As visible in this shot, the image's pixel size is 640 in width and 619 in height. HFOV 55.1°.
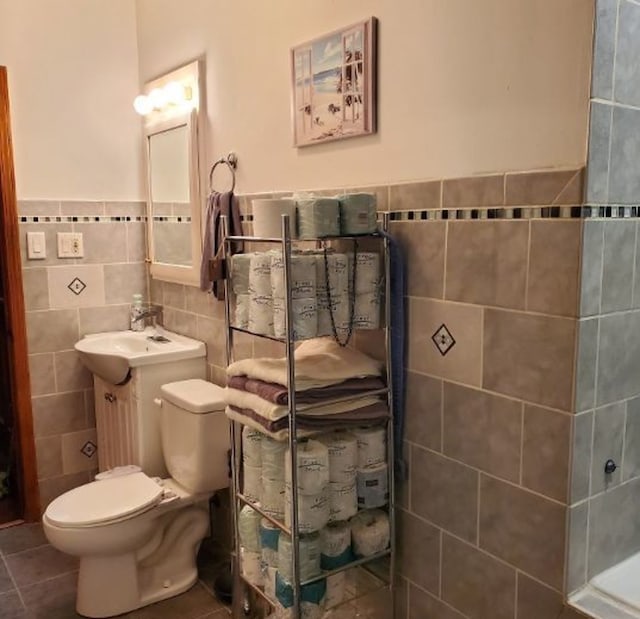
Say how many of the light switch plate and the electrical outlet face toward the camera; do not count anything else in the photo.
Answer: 2

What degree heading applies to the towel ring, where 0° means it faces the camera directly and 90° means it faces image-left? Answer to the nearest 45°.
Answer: approximately 45°

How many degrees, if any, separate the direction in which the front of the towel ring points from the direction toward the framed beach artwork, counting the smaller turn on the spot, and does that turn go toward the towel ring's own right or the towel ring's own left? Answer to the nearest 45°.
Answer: approximately 90° to the towel ring's own left

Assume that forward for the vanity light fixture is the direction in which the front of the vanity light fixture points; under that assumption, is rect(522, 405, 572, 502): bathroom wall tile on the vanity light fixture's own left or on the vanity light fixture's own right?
on the vanity light fixture's own left

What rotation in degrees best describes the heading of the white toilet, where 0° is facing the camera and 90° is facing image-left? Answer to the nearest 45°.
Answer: approximately 45°
